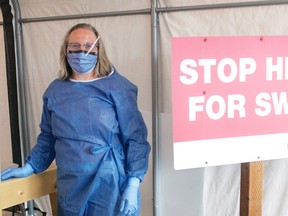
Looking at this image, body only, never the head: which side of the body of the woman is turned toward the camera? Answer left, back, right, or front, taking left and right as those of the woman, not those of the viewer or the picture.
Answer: front

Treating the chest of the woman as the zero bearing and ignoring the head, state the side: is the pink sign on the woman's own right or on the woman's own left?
on the woman's own left

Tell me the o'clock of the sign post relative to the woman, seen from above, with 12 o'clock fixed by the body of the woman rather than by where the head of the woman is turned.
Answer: The sign post is roughly at 10 o'clock from the woman.
